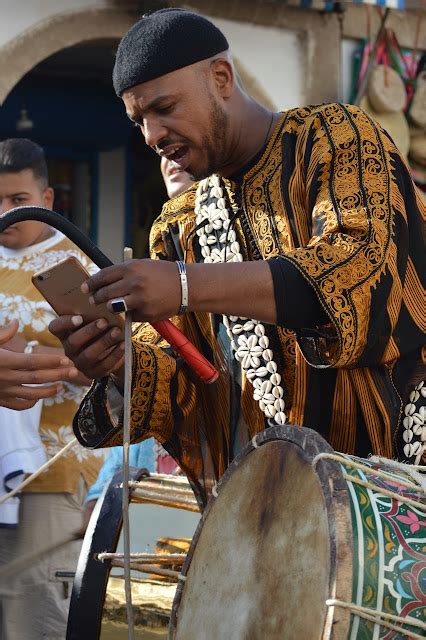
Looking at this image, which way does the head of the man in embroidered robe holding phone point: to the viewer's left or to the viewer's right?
to the viewer's left

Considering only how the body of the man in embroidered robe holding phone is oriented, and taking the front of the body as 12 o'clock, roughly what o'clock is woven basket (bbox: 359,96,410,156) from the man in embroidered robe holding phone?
The woven basket is roughly at 5 o'clock from the man in embroidered robe holding phone.
